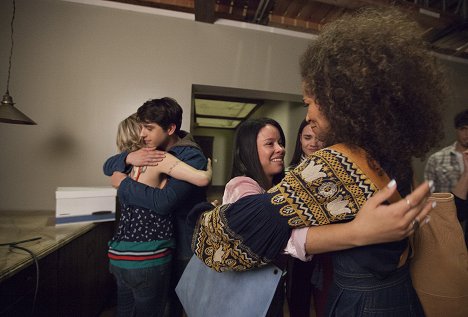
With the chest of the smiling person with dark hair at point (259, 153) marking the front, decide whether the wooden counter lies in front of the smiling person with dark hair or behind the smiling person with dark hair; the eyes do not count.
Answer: behind

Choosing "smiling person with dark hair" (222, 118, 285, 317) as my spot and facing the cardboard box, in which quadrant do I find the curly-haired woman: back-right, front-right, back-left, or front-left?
back-left

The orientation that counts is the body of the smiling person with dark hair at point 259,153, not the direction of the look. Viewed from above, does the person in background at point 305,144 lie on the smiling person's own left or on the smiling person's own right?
on the smiling person's own left

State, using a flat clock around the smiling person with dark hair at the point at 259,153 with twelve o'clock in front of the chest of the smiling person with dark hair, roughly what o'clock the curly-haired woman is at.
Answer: The curly-haired woman is roughly at 1 o'clock from the smiling person with dark hair.

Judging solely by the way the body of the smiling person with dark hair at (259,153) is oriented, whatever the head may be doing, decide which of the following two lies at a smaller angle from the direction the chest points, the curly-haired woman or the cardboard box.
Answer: the curly-haired woman

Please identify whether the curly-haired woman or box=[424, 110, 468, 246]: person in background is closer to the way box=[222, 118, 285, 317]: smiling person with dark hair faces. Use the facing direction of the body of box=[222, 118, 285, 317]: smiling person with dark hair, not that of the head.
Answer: the curly-haired woman

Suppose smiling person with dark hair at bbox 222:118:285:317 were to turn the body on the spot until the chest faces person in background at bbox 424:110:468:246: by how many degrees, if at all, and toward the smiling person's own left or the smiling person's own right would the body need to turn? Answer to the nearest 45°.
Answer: approximately 90° to the smiling person's own left

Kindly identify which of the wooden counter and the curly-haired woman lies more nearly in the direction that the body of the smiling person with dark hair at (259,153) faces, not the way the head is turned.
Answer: the curly-haired woman

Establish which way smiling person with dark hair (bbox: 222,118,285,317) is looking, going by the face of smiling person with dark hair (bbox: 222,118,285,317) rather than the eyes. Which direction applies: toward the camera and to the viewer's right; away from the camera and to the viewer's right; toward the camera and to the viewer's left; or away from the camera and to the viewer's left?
toward the camera and to the viewer's right

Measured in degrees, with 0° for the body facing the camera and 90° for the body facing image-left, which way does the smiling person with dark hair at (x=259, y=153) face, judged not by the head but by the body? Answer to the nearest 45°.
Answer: approximately 315°

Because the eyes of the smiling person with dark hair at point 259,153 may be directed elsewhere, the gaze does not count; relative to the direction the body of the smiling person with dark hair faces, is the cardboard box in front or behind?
behind
